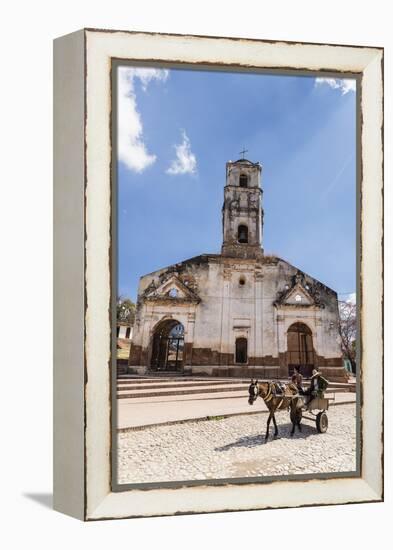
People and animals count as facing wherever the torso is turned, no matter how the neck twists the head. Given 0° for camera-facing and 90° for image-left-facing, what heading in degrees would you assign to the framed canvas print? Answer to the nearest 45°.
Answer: approximately 315°
